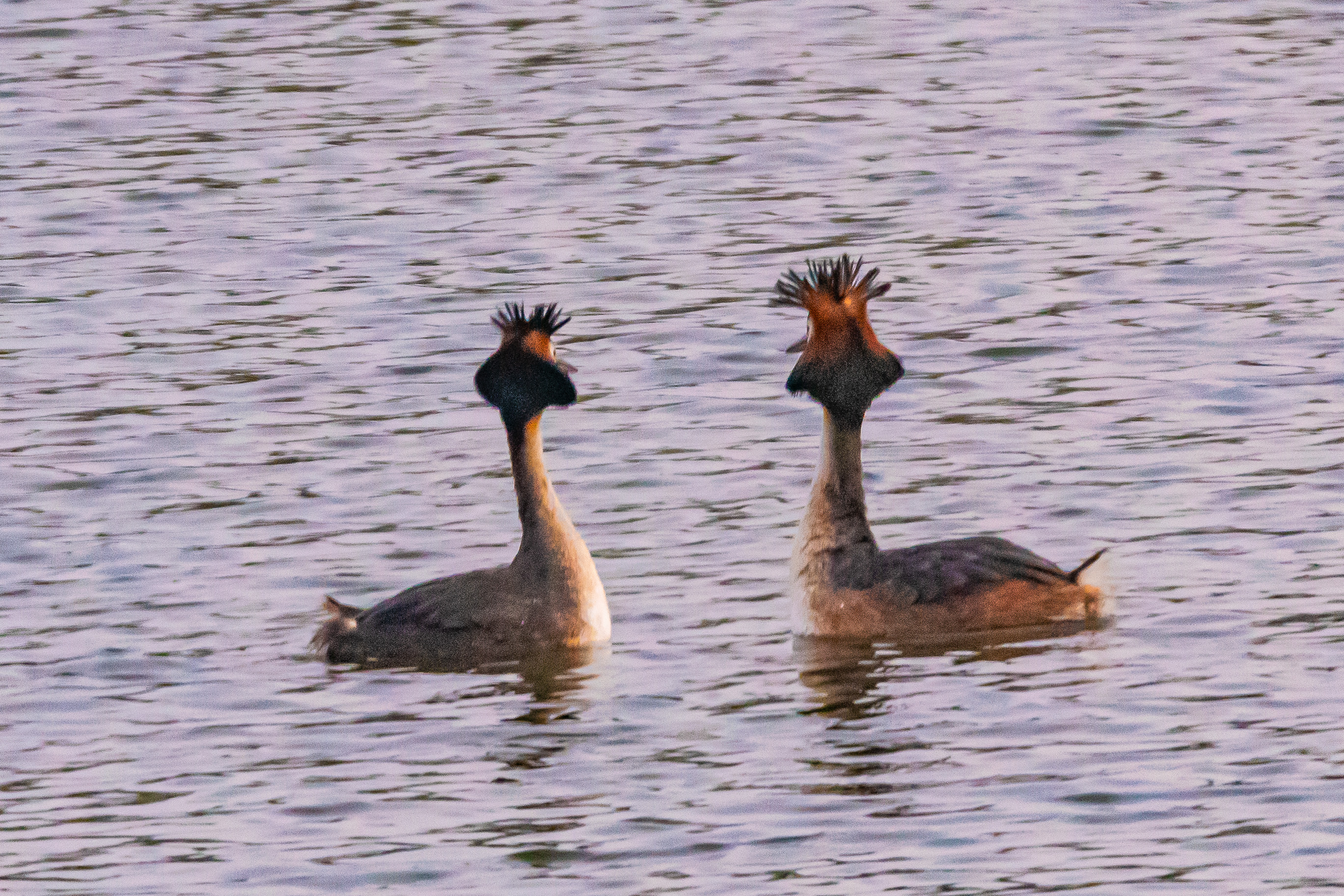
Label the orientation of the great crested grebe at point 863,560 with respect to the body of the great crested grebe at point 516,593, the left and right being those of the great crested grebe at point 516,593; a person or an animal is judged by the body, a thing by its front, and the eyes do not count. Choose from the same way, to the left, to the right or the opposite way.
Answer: the opposite way

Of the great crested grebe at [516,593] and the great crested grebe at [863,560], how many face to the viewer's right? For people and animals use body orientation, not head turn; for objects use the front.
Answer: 1

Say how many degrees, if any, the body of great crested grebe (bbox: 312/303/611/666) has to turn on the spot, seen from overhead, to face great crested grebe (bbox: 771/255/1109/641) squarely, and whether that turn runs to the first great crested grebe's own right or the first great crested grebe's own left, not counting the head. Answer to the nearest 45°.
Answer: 0° — it already faces it

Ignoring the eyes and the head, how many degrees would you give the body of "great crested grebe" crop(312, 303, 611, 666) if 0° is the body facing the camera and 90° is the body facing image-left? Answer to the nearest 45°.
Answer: approximately 270°

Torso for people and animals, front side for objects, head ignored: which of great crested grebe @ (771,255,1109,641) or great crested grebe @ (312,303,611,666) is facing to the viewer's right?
great crested grebe @ (312,303,611,666)

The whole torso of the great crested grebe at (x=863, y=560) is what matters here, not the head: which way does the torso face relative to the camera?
to the viewer's left

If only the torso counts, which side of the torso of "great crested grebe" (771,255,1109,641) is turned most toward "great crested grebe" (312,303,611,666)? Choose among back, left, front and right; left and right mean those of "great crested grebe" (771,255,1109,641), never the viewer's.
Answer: front
